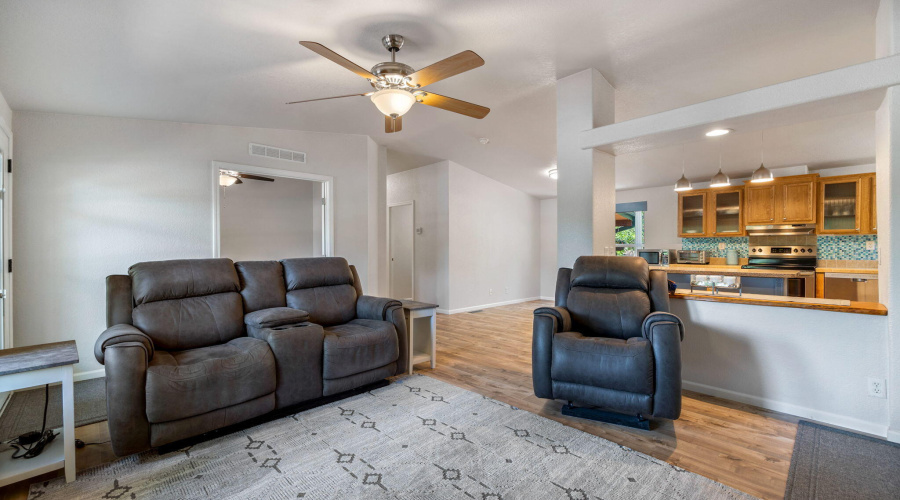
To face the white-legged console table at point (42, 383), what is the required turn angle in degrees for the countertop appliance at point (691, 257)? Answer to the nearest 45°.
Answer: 0° — it already faces it

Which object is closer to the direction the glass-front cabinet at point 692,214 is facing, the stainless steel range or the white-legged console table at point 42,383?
the white-legged console table

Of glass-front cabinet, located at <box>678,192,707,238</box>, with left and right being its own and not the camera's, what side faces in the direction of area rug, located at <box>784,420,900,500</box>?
front

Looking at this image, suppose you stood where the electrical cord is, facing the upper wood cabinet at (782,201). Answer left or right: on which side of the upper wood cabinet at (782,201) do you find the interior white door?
left

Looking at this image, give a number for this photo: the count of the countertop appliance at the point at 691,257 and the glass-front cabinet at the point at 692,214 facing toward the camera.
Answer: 2

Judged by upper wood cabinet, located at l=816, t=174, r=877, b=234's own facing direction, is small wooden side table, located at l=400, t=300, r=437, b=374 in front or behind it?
in front

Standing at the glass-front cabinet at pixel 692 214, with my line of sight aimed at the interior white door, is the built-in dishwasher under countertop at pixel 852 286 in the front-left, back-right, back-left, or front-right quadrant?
back-left

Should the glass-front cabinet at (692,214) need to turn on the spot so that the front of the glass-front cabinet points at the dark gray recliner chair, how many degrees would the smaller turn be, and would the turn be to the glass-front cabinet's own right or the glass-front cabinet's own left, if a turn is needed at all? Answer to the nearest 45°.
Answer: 0° — it already faces it

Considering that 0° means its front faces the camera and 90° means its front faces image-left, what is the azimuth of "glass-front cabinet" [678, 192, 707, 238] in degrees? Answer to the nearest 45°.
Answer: approximately 0°

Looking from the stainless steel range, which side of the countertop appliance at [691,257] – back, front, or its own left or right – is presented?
left

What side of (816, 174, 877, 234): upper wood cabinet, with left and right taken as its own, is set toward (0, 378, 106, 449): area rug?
front

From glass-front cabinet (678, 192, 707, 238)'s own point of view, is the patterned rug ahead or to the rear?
ahead

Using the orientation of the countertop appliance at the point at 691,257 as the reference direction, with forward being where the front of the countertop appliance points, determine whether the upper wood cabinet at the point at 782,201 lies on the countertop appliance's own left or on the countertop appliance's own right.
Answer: on the countertop appliance's own left
